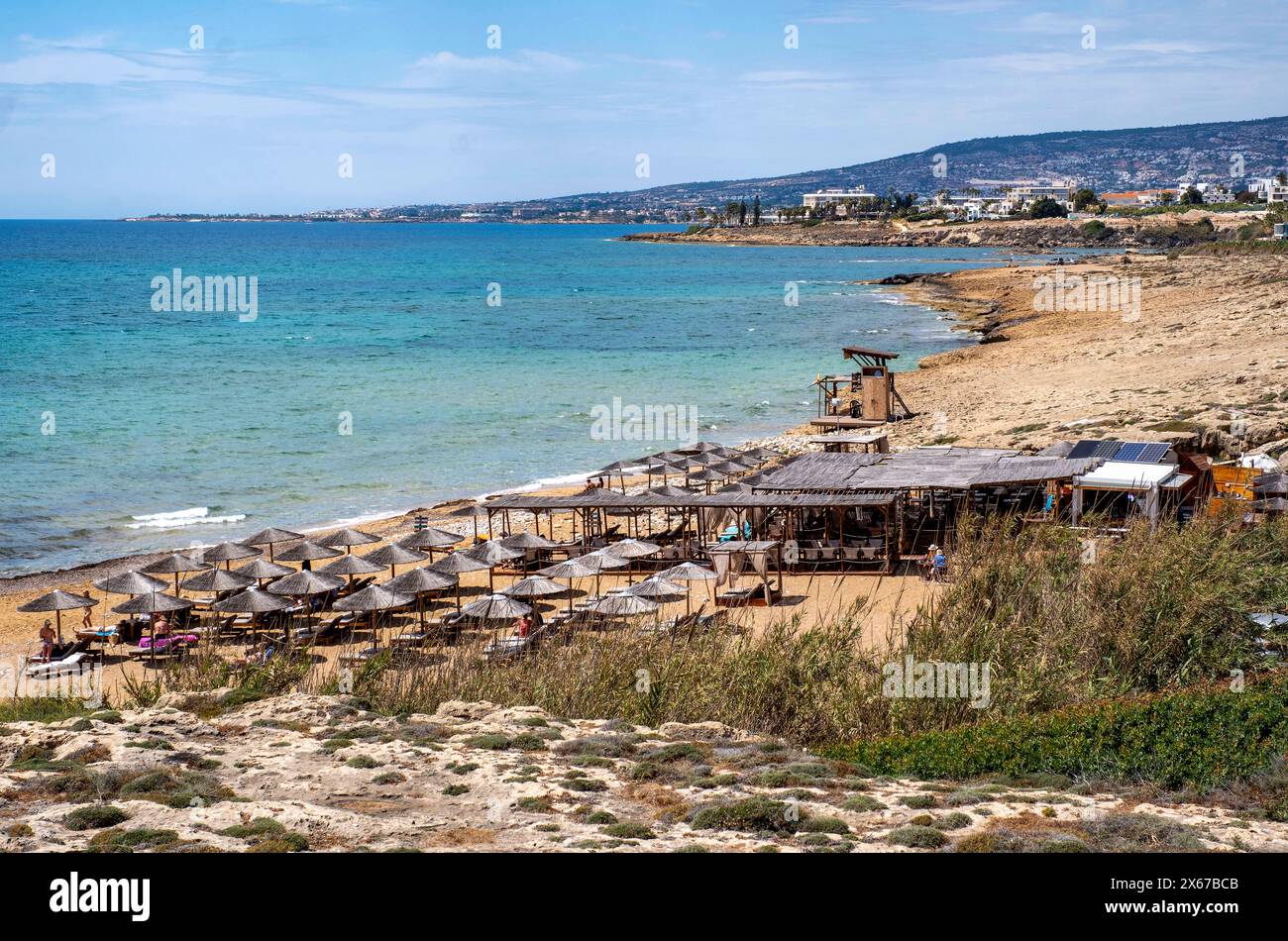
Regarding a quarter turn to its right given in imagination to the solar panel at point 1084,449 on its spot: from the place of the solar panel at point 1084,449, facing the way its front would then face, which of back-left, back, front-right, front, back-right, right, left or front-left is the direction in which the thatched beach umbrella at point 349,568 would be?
front-left

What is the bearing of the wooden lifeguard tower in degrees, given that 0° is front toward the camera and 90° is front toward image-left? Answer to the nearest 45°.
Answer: approximately 90°

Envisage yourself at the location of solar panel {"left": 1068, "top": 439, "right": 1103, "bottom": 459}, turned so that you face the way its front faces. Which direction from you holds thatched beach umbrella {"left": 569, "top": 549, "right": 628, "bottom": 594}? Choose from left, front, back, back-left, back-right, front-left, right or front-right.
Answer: front-right

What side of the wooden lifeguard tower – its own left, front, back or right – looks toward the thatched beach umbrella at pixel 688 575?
left

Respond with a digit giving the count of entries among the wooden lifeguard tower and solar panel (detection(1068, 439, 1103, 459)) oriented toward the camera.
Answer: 1

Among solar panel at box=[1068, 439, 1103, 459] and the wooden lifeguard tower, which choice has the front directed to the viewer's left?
the wooden lifeguard tower

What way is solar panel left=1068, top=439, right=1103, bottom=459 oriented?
toward the camera

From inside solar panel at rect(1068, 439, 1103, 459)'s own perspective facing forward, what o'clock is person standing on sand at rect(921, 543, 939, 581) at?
The person standing on sand is roughly at 1 o'clock from the solar panel.

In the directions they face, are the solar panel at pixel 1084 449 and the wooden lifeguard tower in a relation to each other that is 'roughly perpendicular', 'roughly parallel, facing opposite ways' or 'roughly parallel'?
roughly perpendicular

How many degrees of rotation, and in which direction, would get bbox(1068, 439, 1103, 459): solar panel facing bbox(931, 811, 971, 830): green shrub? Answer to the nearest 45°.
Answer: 0° — it already faces it

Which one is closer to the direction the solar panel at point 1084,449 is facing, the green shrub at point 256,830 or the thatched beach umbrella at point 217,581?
the green shrub

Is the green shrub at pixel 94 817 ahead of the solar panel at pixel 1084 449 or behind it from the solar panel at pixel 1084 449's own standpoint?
ahead

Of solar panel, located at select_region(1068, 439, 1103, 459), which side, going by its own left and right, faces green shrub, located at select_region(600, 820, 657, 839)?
front

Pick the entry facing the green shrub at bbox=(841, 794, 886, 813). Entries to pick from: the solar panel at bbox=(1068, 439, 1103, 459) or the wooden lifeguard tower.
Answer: the solar panel
